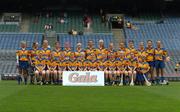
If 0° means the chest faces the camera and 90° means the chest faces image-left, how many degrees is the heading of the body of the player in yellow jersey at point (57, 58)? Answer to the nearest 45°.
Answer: approximately 0°

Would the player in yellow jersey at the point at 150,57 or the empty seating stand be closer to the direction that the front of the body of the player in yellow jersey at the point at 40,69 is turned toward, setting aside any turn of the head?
the player in yellow jersey

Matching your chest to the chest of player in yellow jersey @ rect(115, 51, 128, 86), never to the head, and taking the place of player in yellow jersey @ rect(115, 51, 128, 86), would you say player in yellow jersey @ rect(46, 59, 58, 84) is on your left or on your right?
on your right

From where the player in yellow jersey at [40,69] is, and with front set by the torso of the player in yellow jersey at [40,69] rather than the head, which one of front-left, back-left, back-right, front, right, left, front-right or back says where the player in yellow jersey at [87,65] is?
left

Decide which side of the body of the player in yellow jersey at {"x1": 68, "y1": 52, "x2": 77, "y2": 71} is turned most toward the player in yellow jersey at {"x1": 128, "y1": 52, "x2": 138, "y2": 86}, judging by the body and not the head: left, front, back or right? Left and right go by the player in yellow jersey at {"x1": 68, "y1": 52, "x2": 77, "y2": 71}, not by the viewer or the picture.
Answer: left

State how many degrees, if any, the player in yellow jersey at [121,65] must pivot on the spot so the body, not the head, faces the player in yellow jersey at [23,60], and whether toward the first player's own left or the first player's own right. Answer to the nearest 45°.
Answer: approximately 90° to the first player's own right

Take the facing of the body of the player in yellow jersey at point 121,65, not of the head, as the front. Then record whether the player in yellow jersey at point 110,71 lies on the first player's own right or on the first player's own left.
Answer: on the first player's own right

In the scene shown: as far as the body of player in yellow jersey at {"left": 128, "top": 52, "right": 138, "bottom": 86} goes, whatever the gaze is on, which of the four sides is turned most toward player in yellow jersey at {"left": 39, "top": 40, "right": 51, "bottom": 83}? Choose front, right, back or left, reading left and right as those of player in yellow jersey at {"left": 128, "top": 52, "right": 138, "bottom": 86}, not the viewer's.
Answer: right

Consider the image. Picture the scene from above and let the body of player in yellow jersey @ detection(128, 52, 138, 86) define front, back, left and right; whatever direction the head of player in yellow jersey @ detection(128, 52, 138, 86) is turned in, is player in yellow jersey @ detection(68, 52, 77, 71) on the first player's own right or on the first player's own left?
on the first player's own right
